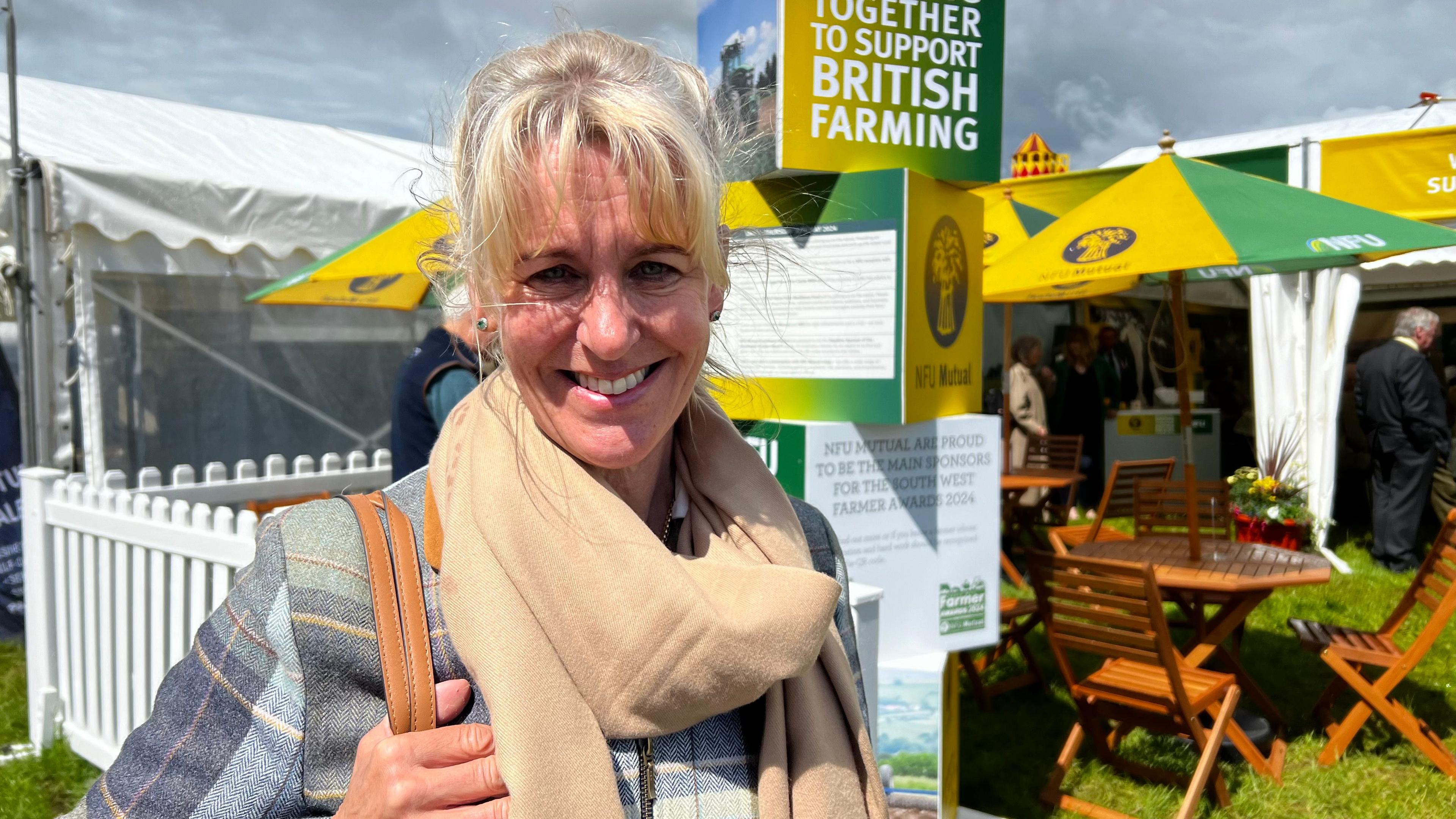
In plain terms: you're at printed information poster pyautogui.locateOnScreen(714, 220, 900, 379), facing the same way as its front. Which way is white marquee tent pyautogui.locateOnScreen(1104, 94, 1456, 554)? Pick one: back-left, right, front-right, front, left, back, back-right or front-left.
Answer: back-left

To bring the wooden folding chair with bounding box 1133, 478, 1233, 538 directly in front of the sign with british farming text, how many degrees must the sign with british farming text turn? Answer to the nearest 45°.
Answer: approximately 135° to its left

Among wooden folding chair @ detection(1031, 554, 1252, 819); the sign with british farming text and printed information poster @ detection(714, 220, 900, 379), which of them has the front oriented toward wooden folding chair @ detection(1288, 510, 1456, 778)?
wooden folding chair @ detection(1031, 554, 1252, 819)
